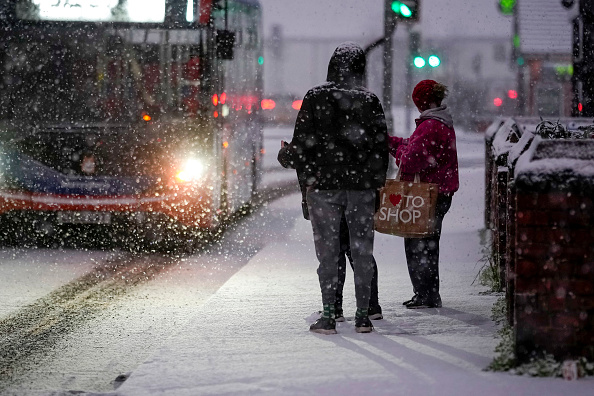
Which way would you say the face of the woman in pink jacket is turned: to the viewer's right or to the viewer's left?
to the viewer's left

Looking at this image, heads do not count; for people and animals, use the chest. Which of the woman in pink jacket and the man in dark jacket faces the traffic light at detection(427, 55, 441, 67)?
the man in dark jacket

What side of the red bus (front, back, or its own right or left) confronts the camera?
front

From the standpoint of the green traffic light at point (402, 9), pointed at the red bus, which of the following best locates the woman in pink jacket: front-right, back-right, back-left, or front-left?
front-left

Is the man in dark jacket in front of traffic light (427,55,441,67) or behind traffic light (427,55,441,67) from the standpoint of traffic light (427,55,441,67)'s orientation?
in front

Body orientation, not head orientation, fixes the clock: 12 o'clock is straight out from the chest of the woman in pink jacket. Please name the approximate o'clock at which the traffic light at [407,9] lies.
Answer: The traffic light is roughly at 3 o'clock from the woman in pink jacket.

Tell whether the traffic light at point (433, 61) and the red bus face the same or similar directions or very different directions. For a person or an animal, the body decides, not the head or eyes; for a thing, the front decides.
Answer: same or similar directions

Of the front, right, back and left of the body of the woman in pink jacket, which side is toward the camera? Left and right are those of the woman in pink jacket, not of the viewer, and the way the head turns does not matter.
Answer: left

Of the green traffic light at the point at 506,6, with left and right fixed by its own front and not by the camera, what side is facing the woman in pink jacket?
front

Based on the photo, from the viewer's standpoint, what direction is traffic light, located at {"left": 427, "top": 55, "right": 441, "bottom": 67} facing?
toward the camera

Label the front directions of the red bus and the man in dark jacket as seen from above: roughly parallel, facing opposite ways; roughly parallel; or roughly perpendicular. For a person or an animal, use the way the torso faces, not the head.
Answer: roughly parallel, facing opposite ways

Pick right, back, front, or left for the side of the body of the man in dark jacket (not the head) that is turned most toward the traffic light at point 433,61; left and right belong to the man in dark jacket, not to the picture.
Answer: front

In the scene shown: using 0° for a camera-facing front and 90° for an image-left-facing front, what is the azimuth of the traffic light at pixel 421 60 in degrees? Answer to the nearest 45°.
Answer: approximately 0°

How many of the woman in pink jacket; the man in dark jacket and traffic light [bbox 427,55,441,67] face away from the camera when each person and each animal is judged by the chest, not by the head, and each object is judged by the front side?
1

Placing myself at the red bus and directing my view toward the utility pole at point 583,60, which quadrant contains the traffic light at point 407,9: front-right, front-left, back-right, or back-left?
front-left
